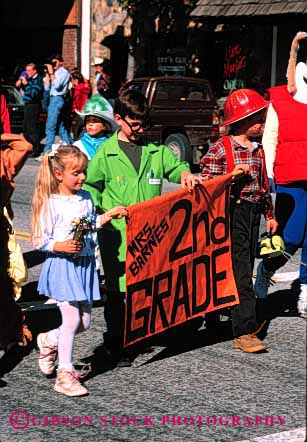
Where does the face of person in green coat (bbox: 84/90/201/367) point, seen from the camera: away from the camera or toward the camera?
toward the camera

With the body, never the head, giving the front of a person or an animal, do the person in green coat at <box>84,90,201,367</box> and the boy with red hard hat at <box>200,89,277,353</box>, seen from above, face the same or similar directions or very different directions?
same or similar directions

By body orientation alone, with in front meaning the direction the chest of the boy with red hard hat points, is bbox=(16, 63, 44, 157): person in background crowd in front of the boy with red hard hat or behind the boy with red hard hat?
behind

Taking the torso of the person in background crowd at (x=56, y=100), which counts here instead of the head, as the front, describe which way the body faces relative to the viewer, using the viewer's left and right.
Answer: facing the viewer and to the left of the viewer

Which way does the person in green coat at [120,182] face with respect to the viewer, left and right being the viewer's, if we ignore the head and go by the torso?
facing the viewer and to the right of the viewer

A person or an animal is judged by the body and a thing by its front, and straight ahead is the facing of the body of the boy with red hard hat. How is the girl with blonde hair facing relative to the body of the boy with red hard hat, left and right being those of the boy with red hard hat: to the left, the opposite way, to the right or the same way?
the same way

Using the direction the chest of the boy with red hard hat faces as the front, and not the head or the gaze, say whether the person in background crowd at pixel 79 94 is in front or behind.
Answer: behind

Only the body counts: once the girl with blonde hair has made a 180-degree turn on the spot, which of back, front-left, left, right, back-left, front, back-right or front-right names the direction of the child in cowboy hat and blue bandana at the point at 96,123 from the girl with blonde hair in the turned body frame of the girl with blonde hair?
front-right

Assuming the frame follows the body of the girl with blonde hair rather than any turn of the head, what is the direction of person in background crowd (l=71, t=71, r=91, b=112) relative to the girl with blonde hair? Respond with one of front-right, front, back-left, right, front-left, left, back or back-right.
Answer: back-left

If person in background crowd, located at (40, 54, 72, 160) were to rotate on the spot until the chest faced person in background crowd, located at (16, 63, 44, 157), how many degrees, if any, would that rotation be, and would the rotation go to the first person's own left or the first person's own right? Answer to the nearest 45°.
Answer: approximately 90° to the first person's own right

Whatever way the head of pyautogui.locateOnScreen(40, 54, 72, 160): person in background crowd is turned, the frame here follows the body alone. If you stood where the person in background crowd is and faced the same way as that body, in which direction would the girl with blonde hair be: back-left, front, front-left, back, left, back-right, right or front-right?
front-left

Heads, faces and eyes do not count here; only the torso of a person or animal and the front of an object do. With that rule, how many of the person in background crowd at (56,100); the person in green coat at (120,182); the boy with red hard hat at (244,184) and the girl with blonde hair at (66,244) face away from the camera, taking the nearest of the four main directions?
0

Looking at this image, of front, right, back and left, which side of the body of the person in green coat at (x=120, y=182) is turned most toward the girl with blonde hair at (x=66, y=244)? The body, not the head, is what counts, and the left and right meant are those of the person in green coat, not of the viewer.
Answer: right

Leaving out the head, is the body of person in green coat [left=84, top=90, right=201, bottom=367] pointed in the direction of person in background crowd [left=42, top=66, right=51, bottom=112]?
no
